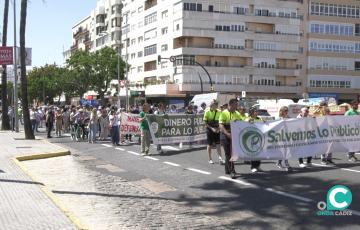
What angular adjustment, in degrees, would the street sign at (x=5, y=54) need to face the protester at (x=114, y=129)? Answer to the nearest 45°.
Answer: approximately 45° to its left

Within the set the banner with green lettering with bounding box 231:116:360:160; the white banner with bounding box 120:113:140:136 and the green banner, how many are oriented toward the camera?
3

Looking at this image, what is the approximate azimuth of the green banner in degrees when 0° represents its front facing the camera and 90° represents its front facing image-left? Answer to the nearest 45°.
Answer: approximately 0°

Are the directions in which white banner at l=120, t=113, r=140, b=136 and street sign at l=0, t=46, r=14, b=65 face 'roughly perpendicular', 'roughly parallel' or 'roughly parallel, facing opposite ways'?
roughly parallel

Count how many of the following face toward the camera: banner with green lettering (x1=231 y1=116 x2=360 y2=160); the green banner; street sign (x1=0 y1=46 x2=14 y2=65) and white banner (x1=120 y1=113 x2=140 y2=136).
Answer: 4

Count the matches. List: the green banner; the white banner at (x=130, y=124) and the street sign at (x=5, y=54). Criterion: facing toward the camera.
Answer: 3

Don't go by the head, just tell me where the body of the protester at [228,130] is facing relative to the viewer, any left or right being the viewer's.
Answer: facing the viewer and to the right of the viewer

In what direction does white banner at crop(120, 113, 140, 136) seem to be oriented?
toward the camera

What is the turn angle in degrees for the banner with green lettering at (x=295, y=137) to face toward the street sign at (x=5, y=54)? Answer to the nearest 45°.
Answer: approximately 135° to its right

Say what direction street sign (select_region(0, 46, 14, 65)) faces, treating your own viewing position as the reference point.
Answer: facing the viewer

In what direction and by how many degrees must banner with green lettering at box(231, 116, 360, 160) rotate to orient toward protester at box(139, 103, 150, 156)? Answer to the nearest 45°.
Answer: approximately 135° to its right

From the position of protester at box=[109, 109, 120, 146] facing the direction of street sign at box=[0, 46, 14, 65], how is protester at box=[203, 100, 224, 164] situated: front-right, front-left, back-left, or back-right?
back-left

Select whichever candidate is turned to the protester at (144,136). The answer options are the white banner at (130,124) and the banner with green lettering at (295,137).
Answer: the white banner
